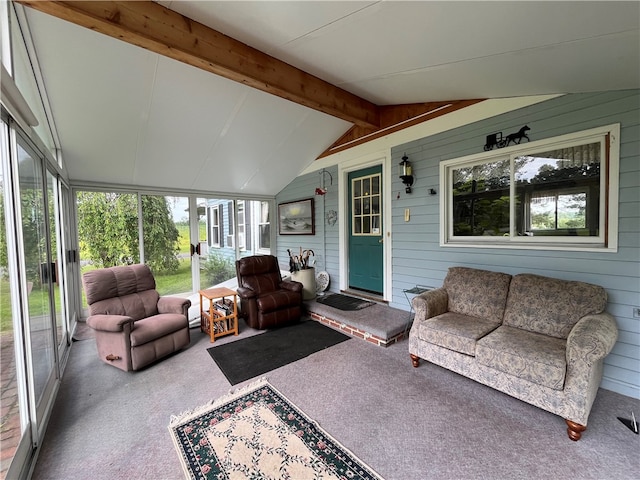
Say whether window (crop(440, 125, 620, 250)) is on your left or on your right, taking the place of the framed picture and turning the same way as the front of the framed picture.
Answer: on your left

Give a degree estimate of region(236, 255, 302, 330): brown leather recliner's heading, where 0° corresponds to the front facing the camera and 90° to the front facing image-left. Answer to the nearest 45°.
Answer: approximately 315°

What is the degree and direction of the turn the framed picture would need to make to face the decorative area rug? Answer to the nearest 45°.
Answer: approximately 45° to its left

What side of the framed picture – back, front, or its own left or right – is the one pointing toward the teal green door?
left

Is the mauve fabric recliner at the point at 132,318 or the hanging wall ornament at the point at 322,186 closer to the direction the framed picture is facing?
the mauve fabric recliner

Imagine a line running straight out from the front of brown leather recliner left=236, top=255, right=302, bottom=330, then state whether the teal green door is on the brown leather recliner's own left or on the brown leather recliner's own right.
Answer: on the brown leather recliner's own left

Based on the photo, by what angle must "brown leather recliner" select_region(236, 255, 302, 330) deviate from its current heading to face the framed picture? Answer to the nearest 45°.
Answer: approximately 135° to its left

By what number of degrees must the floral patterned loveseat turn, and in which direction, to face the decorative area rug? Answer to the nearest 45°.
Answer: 0° — it already faces it

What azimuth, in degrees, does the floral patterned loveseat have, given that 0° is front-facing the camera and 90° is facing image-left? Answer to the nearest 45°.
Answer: approximately 45°

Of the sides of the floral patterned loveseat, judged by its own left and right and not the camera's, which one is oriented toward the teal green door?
right

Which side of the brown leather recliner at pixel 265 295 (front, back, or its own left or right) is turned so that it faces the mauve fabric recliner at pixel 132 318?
right

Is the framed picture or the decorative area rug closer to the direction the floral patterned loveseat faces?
the decorative area rug
